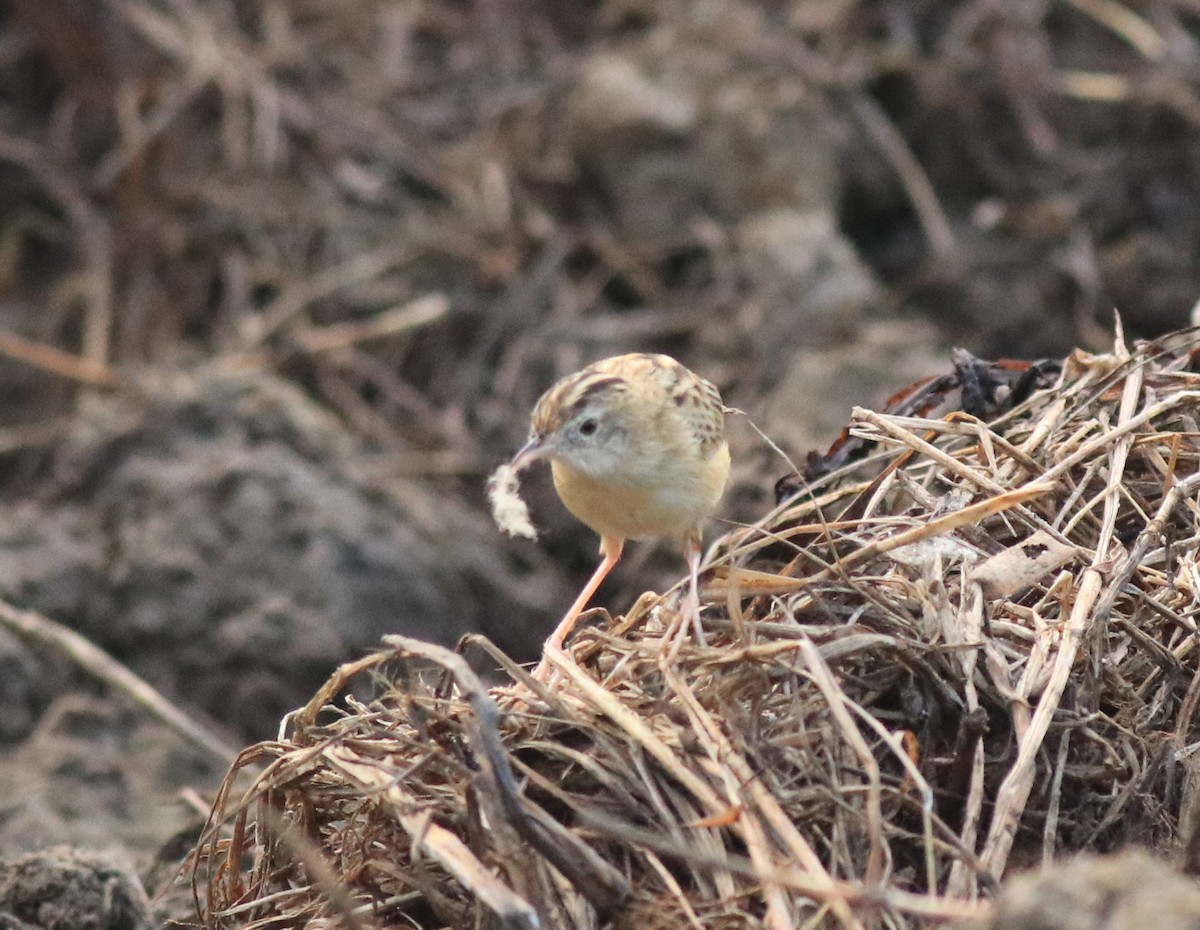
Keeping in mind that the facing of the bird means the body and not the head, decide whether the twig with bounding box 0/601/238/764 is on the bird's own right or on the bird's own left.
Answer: on the bird's own right

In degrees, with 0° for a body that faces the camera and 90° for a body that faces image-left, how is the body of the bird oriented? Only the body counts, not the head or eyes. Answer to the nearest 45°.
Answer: approximately 45°
